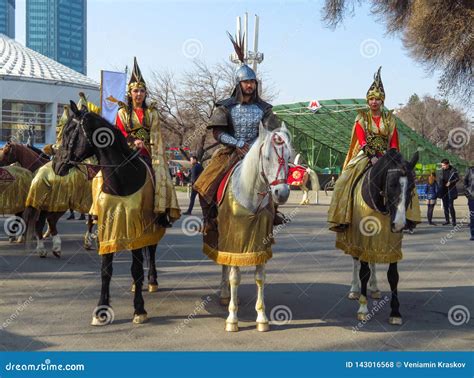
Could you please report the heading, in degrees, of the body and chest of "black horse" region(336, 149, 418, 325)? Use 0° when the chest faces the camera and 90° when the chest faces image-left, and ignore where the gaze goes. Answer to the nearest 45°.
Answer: approximately 0°

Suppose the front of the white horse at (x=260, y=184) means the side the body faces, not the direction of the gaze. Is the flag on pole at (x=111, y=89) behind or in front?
behind

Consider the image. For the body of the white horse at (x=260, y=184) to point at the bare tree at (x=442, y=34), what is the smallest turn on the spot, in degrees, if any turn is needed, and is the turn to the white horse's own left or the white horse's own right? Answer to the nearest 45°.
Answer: approximately 135° to the white horse's own left

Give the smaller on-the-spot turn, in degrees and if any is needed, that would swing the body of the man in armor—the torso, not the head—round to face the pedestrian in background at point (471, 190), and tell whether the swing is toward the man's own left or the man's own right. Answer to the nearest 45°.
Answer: approximately 135° to the man's own left

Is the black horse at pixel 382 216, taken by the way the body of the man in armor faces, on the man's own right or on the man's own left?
on the man's own left

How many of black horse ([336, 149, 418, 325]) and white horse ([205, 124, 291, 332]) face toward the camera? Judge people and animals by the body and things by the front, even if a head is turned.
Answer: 2

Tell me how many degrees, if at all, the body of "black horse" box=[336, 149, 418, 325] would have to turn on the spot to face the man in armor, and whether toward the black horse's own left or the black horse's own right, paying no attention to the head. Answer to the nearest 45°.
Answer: approximately 90° to the black horse's own right

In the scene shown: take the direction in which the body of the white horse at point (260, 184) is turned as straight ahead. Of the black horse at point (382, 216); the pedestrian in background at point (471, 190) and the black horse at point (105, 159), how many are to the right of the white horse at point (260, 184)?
1

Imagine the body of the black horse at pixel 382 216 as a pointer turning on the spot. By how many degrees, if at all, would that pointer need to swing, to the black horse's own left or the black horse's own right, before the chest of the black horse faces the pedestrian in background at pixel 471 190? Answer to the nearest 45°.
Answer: approximately 180°
